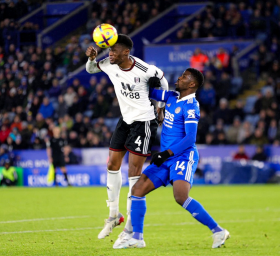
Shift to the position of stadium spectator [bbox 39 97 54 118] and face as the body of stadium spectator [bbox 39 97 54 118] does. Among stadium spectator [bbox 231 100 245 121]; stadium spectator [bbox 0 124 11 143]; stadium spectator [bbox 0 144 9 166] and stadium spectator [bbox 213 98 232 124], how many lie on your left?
2

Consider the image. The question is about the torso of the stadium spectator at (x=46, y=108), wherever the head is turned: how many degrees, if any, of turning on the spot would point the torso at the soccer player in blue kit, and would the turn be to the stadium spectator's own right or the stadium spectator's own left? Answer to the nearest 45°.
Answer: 0° — they already face them

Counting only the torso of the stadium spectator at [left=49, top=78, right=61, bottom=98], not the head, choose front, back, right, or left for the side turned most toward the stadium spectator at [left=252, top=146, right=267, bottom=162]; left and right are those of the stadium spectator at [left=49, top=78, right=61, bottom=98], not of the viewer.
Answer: left

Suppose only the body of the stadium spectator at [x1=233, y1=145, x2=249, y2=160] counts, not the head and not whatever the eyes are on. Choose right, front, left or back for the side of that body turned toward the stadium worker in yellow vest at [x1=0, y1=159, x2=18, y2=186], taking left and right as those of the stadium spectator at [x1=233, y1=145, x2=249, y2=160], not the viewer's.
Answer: right

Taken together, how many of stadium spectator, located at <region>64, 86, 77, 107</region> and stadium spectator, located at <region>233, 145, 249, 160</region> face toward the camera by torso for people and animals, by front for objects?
2

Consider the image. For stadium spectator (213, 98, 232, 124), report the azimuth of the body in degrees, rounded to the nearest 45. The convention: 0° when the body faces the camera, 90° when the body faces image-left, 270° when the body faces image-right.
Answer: approximately 0°

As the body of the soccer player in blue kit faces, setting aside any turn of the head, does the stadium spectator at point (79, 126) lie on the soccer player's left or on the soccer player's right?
on the soccer player's right

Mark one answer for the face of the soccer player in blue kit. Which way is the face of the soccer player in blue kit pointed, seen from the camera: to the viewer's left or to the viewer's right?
to the viewer's left

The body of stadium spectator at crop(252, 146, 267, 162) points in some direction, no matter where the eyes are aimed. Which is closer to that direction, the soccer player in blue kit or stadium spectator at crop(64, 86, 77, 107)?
the soccer player in blue kit

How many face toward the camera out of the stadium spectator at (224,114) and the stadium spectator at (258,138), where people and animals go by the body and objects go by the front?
2

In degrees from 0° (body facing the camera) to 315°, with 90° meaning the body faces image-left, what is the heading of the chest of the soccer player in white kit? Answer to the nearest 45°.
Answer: approximately 45°

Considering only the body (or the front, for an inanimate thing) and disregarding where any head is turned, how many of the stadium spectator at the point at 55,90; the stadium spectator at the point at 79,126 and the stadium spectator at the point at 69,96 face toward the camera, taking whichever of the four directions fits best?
3
